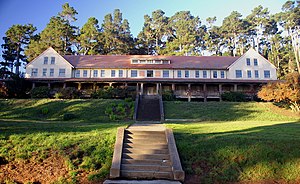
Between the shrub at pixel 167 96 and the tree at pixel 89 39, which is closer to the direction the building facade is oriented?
the shrub

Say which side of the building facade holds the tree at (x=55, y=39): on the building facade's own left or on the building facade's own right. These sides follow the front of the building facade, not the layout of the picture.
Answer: on the building facade's own right

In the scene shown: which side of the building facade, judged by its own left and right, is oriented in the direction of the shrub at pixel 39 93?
right

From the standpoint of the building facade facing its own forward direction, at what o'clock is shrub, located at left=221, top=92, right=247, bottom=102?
The shrub is roughly at 10 o'clock from the building facade.

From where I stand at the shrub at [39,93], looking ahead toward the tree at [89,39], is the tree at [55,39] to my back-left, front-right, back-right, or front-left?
front-left

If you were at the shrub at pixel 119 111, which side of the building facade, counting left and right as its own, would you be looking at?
front

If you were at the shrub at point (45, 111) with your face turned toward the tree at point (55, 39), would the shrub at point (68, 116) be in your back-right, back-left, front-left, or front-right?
back-right

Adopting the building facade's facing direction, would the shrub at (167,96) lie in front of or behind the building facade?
in front

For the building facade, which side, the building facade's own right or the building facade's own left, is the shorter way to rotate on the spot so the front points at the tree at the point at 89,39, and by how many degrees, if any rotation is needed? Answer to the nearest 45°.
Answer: approximately 135° to the building facade's own right

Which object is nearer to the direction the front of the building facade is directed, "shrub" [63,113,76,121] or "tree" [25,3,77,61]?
the shrub

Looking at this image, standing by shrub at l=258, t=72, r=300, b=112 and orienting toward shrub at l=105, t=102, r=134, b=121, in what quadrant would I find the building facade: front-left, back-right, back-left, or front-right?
front-right

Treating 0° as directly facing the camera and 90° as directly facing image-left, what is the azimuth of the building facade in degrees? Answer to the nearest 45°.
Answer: approximately 0°

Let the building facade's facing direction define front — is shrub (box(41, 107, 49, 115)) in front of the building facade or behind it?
in front

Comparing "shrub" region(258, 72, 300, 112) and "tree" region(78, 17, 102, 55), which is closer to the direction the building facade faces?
the shrub

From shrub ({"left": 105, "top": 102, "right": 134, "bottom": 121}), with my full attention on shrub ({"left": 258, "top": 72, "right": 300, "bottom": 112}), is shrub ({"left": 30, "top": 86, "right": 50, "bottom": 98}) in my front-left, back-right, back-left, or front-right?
back-left
